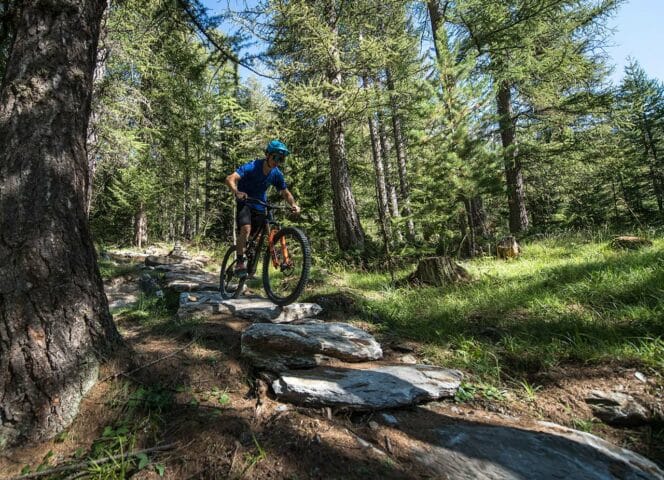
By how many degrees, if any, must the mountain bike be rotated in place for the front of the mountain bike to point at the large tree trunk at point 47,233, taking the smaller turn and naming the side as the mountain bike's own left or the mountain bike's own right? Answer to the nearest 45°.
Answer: approximately 90° to the mountain bike's own right

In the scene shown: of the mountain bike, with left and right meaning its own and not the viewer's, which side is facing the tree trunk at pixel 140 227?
back

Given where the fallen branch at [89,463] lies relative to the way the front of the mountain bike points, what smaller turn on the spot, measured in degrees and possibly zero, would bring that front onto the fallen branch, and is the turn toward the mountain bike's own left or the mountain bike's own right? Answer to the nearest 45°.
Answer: approximately 45° to the mountain bike's own right

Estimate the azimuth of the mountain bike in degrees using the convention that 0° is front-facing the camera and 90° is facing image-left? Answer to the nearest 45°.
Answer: approximately 315°

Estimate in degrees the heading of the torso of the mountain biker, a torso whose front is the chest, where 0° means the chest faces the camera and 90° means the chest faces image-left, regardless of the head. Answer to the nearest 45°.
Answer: approximately 315°

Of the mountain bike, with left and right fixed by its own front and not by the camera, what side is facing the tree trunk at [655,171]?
left

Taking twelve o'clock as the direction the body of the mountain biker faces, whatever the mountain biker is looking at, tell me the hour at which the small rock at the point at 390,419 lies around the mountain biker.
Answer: The small rock is roughly at 1 o'clock from the mountain biker.

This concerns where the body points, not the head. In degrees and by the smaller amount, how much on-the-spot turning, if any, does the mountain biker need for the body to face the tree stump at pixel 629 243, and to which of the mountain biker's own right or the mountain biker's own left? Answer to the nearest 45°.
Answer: approximately 45° to the mountain biker's own left

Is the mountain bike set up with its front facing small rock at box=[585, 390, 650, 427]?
yes

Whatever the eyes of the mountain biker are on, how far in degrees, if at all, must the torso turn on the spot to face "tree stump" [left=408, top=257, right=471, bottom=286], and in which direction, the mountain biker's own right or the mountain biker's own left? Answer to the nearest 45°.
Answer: approximately 45° to the mountain biker's own left

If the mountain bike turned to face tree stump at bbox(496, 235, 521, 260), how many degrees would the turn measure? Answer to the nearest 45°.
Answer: approximately 45° to its left
